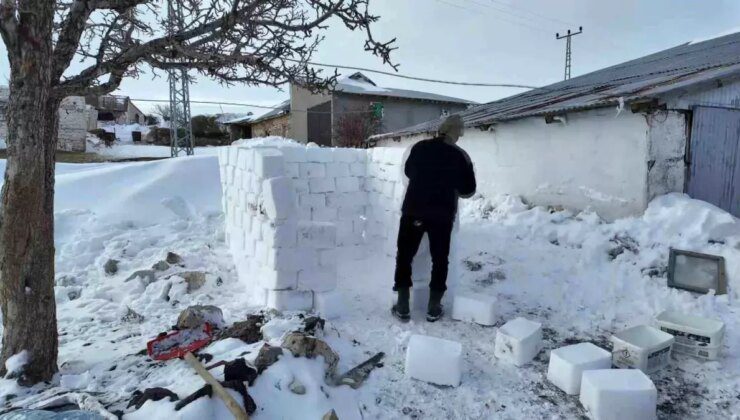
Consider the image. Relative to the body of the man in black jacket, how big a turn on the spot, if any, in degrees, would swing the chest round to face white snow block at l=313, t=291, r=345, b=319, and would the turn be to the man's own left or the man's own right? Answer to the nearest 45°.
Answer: approximately 90° to the man's own left

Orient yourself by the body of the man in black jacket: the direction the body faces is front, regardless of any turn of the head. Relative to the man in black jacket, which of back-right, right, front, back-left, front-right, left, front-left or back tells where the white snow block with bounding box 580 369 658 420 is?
back-right

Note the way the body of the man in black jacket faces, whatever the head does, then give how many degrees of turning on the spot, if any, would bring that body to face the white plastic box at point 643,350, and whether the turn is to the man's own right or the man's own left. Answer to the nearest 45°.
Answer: approximately 135° to the man's own right

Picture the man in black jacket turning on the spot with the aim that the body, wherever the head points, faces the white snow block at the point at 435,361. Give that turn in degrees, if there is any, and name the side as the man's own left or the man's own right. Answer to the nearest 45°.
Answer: approximately 180°

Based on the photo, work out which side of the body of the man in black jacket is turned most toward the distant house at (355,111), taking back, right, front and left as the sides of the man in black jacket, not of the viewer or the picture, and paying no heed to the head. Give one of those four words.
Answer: front

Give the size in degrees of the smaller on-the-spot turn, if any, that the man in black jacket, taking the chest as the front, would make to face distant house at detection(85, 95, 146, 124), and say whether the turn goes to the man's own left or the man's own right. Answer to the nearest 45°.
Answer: approximately 45° to the man's own left

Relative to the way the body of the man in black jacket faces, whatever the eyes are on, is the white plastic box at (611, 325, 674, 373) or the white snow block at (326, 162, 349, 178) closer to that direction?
the white snow block

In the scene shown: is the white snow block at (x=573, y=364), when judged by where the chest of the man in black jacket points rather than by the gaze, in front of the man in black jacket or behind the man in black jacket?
behind

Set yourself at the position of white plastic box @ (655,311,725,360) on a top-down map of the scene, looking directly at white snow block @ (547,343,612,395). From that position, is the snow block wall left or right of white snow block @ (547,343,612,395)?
right

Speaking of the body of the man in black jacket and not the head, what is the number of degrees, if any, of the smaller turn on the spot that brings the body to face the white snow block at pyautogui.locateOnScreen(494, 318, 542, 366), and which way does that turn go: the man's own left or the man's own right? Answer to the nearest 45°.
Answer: approximately 135° to the man's own right

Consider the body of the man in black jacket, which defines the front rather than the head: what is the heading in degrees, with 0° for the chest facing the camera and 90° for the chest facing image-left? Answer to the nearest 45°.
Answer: approximately 180°

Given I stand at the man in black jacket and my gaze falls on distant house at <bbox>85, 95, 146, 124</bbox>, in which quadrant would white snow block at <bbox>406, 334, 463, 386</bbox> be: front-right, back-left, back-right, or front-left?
back-left
